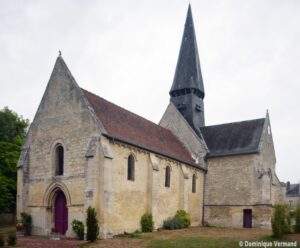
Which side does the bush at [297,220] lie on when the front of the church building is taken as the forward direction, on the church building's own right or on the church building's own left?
on the church building's own left

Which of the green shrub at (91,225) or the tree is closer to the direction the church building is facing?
the green shrub

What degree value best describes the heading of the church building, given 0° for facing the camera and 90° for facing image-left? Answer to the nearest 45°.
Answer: approximately 45°

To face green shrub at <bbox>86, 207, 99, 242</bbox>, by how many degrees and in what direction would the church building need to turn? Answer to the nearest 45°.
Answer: approximately 45° to its left
